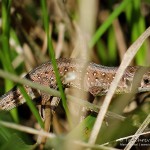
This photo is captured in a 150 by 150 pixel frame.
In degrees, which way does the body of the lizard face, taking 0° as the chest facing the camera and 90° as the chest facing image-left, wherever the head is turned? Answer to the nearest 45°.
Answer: approximately 270°
